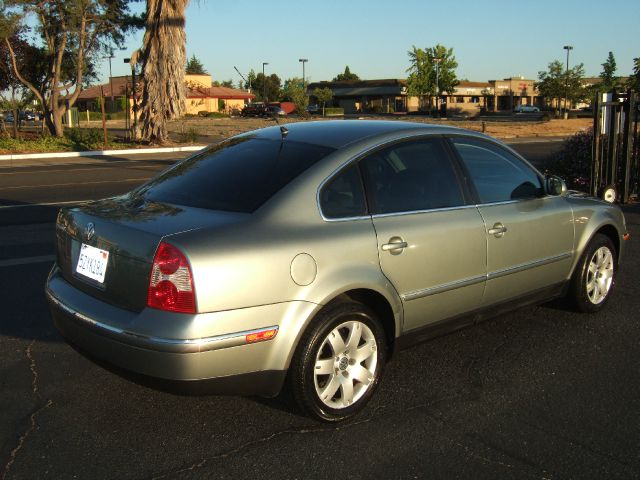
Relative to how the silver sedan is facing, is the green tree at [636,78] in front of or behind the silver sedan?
in front

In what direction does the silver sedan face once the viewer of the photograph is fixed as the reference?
facing away from the viewer and to the right of the viewer

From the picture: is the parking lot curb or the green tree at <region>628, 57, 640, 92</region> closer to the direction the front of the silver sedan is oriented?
the green tree

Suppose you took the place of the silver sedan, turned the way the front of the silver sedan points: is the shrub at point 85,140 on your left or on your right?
on your left

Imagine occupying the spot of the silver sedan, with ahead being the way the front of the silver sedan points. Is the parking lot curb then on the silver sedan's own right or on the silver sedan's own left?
on the silver sedan's own left

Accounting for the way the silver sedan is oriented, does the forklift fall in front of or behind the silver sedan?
in front

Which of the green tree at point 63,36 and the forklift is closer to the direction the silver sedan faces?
the forklift

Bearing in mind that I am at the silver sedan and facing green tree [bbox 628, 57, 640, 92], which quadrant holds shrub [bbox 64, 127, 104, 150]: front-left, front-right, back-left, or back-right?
front-left

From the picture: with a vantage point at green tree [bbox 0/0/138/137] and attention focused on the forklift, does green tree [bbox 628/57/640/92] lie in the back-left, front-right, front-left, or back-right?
front-left
